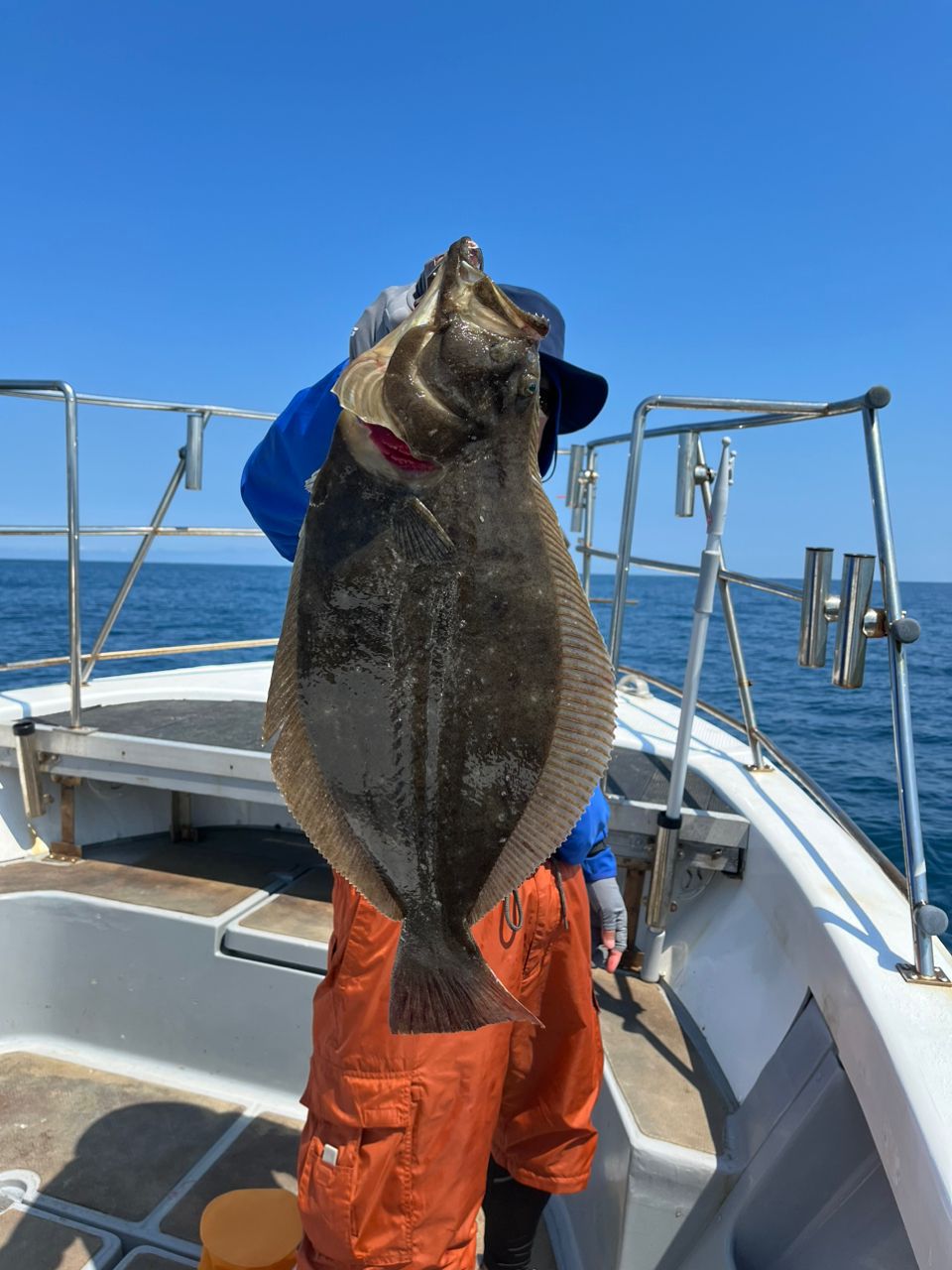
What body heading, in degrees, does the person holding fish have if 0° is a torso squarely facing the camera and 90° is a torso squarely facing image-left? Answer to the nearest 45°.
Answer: approximately 315°
